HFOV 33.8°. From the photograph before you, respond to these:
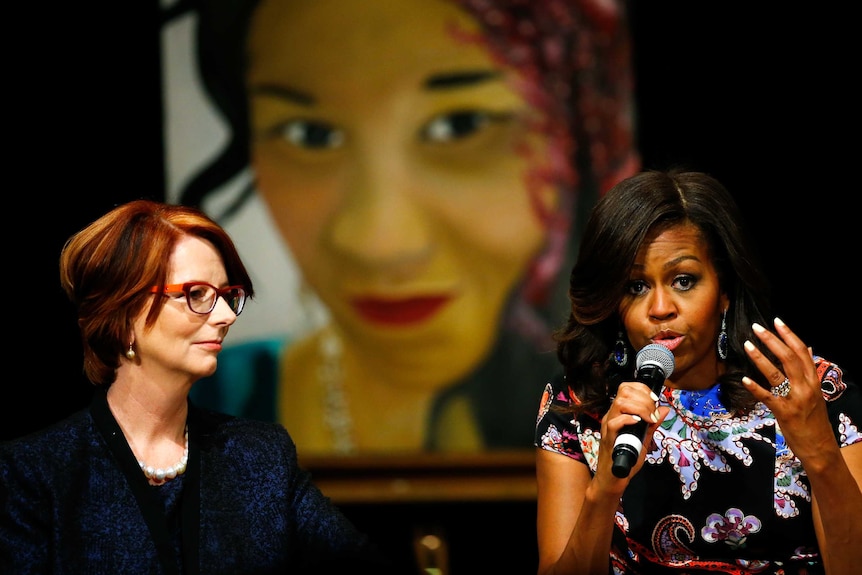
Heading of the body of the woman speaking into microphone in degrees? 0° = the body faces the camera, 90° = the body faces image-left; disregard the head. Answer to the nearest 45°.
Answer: approximately 0°
